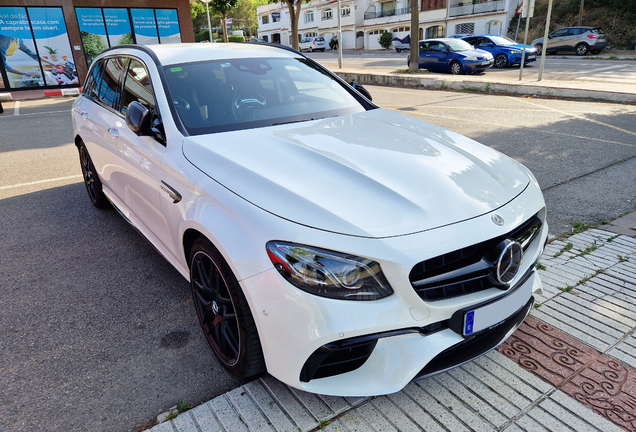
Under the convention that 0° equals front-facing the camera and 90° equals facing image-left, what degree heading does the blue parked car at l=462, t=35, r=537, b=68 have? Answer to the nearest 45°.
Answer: approximately 315°

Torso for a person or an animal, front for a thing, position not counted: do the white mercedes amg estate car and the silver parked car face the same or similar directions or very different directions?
very different directions

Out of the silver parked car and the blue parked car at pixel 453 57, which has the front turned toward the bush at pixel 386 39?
the silver parked car

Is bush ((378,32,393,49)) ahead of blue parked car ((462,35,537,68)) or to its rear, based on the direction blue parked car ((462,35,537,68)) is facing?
to the rear

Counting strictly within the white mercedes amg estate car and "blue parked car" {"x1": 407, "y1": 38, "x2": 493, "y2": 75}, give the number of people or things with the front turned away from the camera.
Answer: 0

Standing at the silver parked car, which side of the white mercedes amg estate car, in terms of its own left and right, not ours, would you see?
left

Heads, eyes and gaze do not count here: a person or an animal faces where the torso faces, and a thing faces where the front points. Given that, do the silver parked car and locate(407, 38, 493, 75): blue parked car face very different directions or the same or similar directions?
very different directions

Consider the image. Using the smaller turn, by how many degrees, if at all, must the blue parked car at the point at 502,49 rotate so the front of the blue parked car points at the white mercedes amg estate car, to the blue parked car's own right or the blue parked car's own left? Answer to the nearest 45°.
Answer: approximately 45° to the blue parked car's own right

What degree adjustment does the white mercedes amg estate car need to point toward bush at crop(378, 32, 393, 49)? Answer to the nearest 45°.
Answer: approximately 135° to its left

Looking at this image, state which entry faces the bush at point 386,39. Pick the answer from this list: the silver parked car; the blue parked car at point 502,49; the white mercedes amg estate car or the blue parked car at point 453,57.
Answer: the silver parked car

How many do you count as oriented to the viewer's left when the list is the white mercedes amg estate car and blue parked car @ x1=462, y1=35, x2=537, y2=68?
0

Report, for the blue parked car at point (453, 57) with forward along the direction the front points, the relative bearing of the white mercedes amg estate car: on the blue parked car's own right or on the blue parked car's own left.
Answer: on the blue parked car's own right

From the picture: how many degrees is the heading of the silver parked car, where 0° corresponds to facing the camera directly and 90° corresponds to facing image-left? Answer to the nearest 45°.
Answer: approximately 135°

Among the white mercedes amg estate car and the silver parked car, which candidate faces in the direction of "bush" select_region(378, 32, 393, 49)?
the silver parked car
